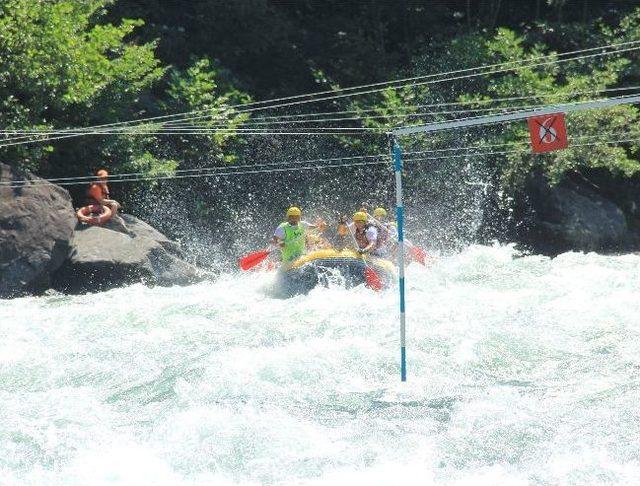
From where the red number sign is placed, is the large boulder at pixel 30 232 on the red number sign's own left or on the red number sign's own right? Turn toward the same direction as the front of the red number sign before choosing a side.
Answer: on the red number sign's own right

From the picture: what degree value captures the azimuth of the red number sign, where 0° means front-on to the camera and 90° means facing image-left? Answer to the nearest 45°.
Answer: approximately 0°

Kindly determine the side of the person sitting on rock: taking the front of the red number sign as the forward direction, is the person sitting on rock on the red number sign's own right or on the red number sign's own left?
on the red number sign's own right

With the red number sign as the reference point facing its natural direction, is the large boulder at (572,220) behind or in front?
behind
